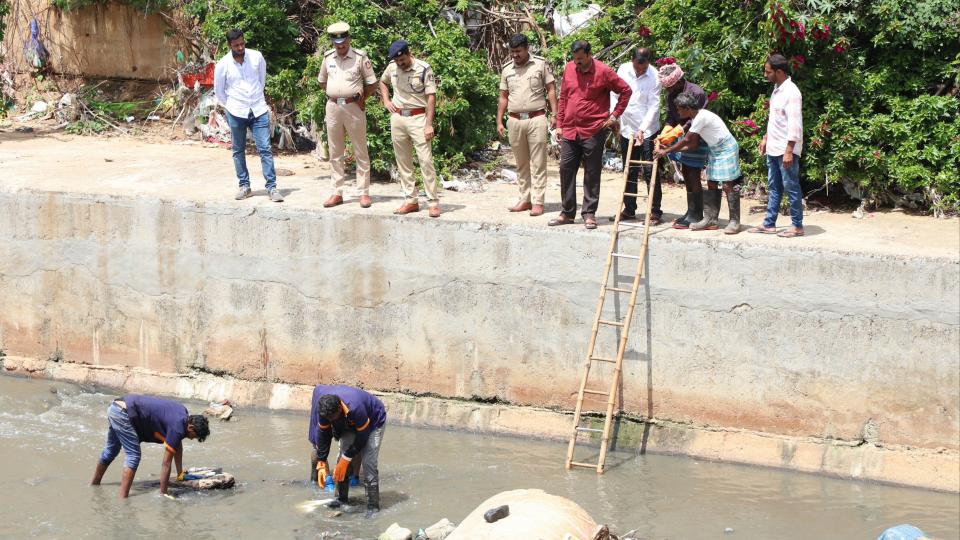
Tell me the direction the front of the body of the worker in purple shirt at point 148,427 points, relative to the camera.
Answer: to the viewer's right

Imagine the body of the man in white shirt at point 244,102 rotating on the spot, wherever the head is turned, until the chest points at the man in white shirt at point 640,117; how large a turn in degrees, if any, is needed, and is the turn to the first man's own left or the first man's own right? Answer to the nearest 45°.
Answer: approximately 45° to the first man's own left

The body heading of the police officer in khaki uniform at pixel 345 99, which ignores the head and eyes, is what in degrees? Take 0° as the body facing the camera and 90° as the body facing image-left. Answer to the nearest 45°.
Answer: approximately 0°

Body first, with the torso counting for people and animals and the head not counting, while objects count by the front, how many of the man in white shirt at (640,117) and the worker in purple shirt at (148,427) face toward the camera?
1

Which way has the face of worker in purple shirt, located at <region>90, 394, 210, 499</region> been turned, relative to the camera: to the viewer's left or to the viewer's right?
to the viewer's right

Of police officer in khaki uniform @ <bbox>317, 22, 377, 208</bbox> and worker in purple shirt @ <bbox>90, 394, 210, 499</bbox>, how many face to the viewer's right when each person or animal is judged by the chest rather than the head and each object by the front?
1

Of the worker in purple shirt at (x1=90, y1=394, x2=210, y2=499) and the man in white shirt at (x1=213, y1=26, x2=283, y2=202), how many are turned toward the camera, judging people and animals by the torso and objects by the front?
1

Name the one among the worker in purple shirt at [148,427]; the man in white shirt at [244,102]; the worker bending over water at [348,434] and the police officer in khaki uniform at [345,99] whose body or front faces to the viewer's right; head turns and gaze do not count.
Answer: the worker in purple shirt

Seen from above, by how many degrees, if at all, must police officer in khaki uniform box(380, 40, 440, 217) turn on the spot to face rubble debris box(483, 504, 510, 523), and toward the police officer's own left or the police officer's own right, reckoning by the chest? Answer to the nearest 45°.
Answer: approximately 45° to the police officer's own left

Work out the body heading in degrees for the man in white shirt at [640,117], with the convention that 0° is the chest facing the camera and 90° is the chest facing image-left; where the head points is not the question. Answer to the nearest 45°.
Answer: approximately 0°

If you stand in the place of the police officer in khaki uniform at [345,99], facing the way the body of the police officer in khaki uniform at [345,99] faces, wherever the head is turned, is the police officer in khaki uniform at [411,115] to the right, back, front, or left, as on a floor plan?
left

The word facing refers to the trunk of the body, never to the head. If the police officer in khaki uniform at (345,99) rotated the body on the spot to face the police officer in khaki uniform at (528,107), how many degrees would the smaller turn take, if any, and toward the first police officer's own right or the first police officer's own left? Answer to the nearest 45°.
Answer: approximately 90° to the first police officer's own left
